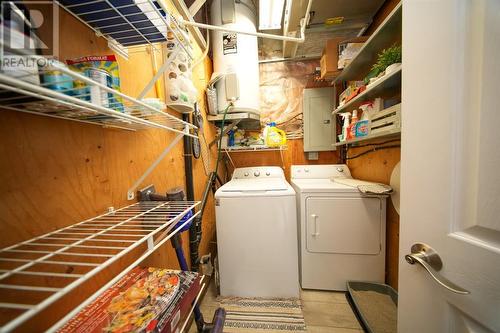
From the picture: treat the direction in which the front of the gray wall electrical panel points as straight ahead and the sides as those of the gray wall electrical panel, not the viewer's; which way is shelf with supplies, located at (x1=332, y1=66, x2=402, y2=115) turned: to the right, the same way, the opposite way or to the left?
to the right

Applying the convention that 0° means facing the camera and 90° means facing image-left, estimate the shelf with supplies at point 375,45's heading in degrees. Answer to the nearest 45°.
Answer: approximately 90°

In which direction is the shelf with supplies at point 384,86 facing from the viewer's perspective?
to the viewer's left

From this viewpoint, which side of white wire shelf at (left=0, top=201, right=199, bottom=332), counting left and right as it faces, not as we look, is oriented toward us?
right

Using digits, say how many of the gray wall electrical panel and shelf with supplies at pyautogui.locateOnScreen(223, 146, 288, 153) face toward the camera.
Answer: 2
